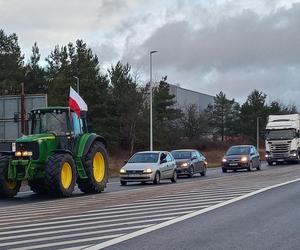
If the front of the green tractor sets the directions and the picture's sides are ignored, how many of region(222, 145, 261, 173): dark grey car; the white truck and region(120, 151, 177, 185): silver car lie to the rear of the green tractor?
3

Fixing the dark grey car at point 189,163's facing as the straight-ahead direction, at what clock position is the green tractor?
The green tractor is roughly at 11 o'clock from the dark grey car.

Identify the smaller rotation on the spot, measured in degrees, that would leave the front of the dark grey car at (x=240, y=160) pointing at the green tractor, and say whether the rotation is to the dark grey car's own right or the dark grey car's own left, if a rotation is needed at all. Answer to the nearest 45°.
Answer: approximately 45° to the dark grey car's own left

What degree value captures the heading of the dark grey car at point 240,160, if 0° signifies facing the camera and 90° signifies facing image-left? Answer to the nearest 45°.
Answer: approximately 45°

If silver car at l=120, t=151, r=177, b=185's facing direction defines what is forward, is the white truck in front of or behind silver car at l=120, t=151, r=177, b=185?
behind

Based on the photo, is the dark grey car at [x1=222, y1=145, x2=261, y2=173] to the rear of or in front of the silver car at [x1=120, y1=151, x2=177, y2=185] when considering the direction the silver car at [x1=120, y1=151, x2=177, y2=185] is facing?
to the rear

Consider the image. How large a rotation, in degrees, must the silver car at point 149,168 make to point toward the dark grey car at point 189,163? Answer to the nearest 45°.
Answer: approximately 135° to its right

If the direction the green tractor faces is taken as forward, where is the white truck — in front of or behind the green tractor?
behind
